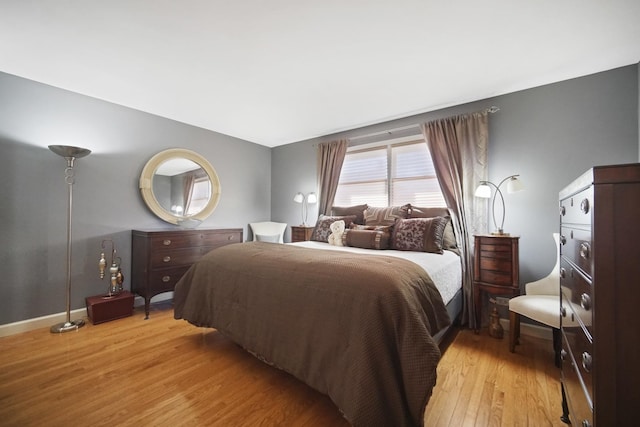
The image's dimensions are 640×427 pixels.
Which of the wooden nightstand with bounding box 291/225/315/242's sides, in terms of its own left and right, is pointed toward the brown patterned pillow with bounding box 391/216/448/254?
left

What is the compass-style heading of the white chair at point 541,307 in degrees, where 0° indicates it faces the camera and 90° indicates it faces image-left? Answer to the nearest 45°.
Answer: approximately 45°

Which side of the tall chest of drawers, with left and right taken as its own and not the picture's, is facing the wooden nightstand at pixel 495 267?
right

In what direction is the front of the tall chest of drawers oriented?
to the viewer's left

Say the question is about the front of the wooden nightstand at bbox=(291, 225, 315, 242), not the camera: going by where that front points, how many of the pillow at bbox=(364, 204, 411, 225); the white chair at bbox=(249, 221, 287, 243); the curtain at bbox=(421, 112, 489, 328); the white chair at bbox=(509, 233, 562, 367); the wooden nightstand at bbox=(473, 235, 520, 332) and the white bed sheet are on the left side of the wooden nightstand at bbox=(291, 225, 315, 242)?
5

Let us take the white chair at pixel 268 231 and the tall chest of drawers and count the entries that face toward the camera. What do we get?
1

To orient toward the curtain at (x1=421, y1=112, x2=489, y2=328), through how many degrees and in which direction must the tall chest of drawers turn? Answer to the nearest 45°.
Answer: approximately 45° to its right

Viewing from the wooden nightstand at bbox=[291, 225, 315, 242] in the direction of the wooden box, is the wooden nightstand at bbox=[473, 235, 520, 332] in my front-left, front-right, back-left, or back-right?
back-left

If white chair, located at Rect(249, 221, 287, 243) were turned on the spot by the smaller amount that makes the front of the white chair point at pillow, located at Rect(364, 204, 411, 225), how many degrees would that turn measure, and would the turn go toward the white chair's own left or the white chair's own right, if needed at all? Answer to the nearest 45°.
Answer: approximately 45° to the white chair's own left

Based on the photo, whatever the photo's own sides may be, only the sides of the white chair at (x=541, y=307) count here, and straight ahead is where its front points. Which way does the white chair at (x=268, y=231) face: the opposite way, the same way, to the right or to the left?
to the left

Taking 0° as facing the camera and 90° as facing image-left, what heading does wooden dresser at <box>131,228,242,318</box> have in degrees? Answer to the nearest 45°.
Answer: approximately 315°
